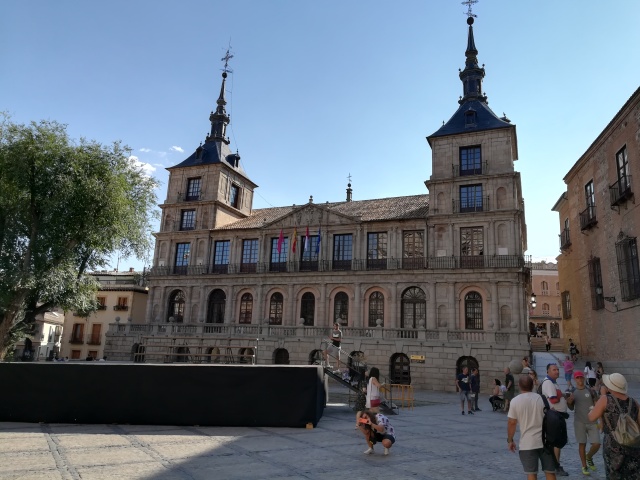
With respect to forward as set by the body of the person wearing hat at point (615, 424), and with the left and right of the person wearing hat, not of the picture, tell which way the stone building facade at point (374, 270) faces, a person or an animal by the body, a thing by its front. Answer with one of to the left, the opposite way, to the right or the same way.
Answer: the opposite way

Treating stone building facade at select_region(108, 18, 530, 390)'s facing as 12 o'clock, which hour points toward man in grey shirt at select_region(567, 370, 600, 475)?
The man in grey shirt is roughly at 12 o'clock from the stone building facade.

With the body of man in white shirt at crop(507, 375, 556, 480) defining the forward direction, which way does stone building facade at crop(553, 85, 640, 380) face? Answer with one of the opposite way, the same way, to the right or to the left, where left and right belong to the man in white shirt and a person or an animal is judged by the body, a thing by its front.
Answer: to the left

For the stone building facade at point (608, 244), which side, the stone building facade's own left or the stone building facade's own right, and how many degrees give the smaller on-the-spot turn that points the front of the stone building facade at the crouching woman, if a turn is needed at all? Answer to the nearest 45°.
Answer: approximately 90° to the stone building facade's own left

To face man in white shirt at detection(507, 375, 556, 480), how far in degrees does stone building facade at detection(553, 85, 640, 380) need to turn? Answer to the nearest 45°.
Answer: approximately 90° to its left

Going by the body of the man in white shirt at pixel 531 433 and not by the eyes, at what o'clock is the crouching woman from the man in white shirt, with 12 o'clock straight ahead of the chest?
The crouching woman is roughly at 10 o'clock from the man in white shirt.

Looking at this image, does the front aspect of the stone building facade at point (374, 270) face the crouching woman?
yes

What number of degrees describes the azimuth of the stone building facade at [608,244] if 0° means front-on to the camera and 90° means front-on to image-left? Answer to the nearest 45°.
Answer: approximately 90°

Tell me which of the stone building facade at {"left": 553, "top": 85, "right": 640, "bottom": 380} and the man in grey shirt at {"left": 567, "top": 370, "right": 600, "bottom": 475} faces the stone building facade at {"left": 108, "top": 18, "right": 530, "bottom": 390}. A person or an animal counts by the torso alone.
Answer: the stone building facade at {"left": 553, "top": 85, "right": 640, "bottom": 380}

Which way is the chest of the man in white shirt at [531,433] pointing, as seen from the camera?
away from the camera
